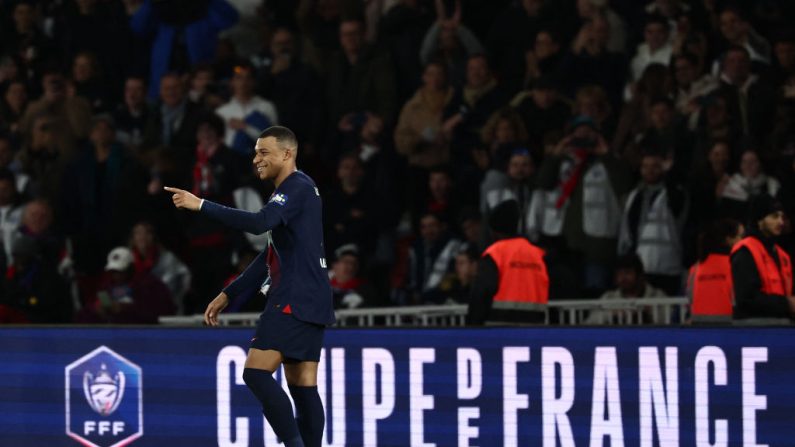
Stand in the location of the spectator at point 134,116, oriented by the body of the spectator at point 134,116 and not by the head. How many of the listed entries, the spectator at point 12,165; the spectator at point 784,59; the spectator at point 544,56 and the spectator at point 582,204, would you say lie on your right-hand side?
1

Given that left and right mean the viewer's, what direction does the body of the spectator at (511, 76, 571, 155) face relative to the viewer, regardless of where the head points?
facing the viewer

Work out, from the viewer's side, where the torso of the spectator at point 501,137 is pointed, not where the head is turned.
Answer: toward the camera

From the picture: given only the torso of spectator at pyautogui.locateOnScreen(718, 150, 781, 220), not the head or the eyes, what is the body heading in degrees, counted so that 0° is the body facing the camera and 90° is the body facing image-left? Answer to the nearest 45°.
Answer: approximately 0°

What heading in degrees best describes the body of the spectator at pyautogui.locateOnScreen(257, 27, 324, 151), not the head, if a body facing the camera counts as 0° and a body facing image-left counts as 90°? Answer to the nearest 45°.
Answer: approximately 45°

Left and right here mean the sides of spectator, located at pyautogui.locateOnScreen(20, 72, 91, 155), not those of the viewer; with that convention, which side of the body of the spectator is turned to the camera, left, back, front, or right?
front

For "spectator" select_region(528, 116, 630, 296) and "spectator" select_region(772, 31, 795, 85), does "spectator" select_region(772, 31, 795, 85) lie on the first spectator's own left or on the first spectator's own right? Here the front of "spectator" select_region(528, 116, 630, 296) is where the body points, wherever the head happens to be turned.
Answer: on the first spectator's own left
